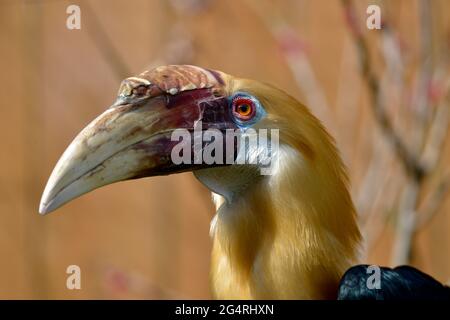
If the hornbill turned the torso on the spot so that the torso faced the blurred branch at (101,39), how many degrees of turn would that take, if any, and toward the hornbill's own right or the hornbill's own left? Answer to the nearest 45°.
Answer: approximately 90° to the hornbill's own right

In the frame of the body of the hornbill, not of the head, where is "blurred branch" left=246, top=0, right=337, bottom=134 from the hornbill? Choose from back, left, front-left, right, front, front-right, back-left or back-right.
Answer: right

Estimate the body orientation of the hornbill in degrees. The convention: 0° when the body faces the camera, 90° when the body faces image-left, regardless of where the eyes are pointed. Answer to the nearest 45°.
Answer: approximately 90°
